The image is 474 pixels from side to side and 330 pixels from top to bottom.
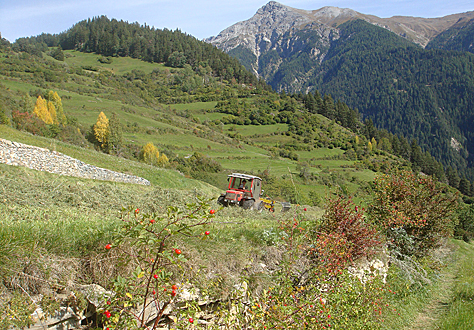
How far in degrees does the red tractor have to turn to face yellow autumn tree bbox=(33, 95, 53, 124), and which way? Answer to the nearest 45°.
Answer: approximately 90° to its right

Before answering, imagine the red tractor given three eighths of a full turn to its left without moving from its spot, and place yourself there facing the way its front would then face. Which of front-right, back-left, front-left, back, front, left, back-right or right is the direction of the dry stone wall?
back

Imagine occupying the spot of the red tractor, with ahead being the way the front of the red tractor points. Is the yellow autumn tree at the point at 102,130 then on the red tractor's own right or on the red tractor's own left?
on the red tractor's own right

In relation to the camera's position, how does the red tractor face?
facing the viewer and to the left of the viewer

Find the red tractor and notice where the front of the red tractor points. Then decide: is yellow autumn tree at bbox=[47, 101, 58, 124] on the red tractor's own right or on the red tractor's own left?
on the red tractor's own right

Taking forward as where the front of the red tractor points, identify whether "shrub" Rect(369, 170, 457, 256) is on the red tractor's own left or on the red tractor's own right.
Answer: on the red tractor's own left

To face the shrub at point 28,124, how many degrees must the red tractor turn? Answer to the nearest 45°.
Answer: approximately 90° to its right
